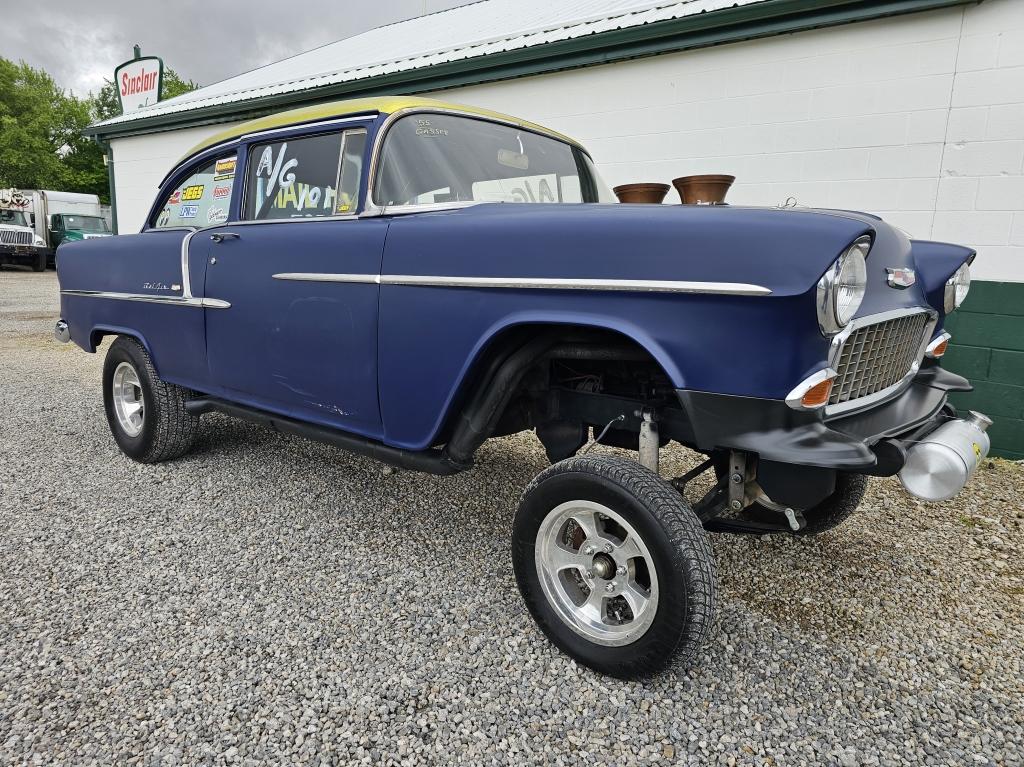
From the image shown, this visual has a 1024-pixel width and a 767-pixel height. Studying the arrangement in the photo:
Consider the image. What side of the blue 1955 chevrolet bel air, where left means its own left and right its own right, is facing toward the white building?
left

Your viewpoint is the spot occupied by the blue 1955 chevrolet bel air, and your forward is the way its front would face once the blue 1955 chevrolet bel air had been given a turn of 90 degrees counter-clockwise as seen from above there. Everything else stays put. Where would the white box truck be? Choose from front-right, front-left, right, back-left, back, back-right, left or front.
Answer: left

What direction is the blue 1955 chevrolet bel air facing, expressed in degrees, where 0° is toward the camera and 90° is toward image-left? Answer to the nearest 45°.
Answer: approximately 315°

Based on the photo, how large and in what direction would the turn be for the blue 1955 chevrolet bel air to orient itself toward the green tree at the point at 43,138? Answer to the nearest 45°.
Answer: approximately 180°

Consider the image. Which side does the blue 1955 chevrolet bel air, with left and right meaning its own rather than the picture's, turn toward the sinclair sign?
back
